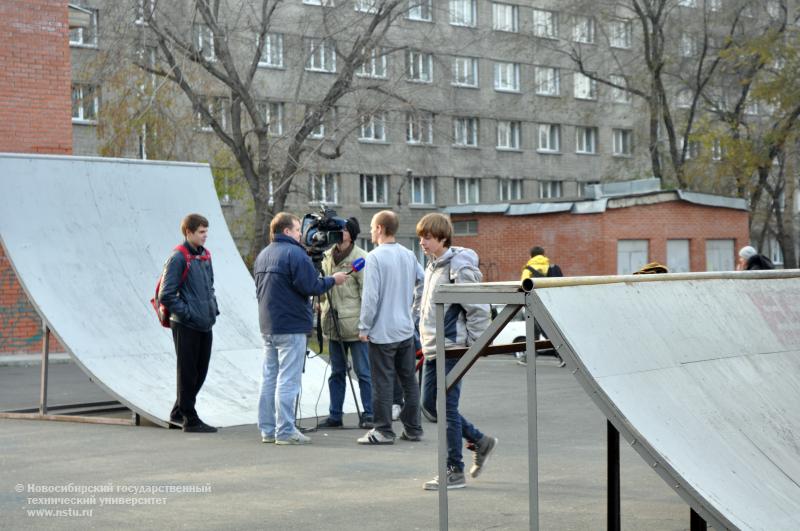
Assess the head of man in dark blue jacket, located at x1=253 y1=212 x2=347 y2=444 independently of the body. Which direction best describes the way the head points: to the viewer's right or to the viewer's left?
to the viewer's right

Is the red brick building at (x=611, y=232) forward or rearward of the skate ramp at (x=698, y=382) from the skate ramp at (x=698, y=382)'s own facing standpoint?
rearward

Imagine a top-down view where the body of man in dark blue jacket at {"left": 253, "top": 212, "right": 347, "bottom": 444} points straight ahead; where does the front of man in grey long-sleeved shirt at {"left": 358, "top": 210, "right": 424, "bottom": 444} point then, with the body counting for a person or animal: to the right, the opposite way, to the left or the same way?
to the left

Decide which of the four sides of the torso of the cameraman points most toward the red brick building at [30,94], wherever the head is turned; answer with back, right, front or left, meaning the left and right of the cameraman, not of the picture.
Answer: right

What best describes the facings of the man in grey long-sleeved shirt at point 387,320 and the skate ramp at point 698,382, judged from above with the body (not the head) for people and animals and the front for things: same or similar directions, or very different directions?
very different directions

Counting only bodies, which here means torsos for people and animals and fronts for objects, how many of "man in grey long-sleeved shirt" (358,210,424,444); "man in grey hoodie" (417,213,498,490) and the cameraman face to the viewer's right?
0

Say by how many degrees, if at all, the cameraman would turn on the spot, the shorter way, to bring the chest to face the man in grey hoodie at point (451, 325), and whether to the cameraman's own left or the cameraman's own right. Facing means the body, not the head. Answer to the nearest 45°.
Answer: approximately 45° to the cameraman's own left

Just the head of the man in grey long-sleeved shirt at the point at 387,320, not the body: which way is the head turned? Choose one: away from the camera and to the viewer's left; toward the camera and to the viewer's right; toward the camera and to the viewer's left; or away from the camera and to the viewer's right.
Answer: away from the camera and to the viewer's left

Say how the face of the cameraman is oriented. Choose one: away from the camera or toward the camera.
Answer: toward the camera

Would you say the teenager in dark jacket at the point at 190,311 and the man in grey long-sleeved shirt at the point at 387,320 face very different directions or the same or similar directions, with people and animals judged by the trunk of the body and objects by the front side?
very different directions

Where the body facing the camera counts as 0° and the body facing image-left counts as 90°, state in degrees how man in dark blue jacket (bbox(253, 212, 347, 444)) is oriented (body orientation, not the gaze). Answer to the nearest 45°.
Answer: approximately 225°

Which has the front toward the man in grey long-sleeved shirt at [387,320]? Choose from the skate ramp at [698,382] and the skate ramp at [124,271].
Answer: the skate ramp at [124,271]
